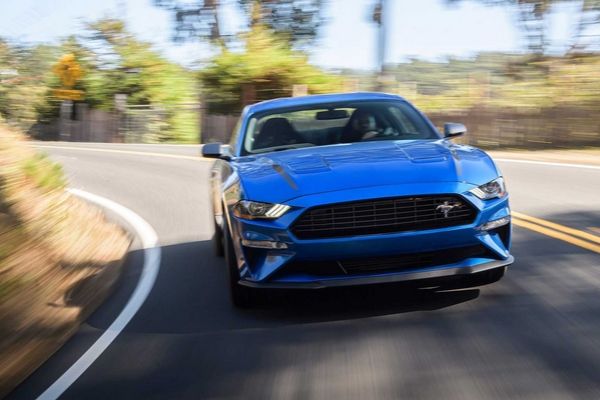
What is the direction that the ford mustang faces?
toward the camera

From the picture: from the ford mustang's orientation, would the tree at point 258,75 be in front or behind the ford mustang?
behind

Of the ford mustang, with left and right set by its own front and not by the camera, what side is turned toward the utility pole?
back

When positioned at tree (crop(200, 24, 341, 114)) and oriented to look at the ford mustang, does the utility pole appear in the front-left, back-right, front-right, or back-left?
back-left
